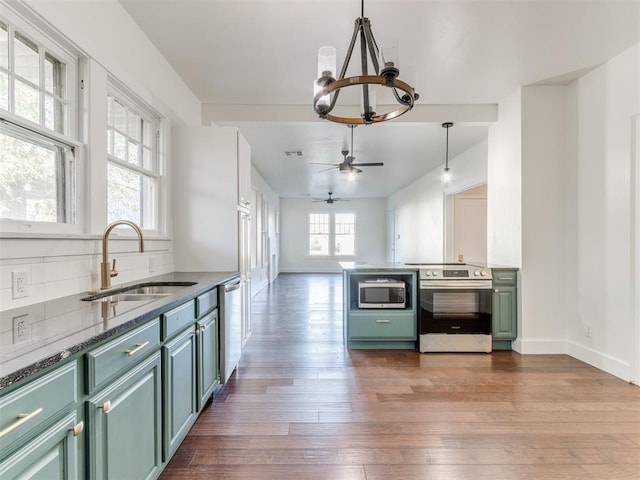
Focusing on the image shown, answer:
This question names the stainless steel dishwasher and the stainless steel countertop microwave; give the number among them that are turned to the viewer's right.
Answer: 1

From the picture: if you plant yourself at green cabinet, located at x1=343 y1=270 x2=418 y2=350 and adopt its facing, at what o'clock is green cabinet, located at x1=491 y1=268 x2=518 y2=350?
green cabinet, located at x1=491 y1=268 x2=518 y2=350 is roughly at 9 o'clock from green cabinet, located at x1=343 y1=270 x2=418 y2=350.

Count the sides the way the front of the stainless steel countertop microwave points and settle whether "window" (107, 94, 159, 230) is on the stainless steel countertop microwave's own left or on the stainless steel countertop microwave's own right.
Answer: on the stainless steel countertop microwave's own right

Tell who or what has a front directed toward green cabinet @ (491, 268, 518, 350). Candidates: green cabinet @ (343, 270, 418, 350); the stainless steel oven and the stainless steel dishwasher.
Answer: the stainless steel dishwasher

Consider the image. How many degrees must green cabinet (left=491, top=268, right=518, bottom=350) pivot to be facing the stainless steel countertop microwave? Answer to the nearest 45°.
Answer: approximately 45° to its right

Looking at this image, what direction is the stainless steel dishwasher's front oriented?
to the viewer's right

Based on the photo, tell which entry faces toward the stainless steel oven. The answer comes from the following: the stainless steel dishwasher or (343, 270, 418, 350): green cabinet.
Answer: the stainless steel dishwasher

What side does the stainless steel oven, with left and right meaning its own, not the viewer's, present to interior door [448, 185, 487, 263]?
back

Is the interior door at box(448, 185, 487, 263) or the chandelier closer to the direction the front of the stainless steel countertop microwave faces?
the chandelier

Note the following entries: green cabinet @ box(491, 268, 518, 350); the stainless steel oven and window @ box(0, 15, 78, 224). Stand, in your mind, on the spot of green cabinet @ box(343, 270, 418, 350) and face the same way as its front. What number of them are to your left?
2

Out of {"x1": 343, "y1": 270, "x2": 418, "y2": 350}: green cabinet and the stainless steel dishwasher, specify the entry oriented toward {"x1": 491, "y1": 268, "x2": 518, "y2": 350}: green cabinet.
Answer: the stainless steel dishwasher
